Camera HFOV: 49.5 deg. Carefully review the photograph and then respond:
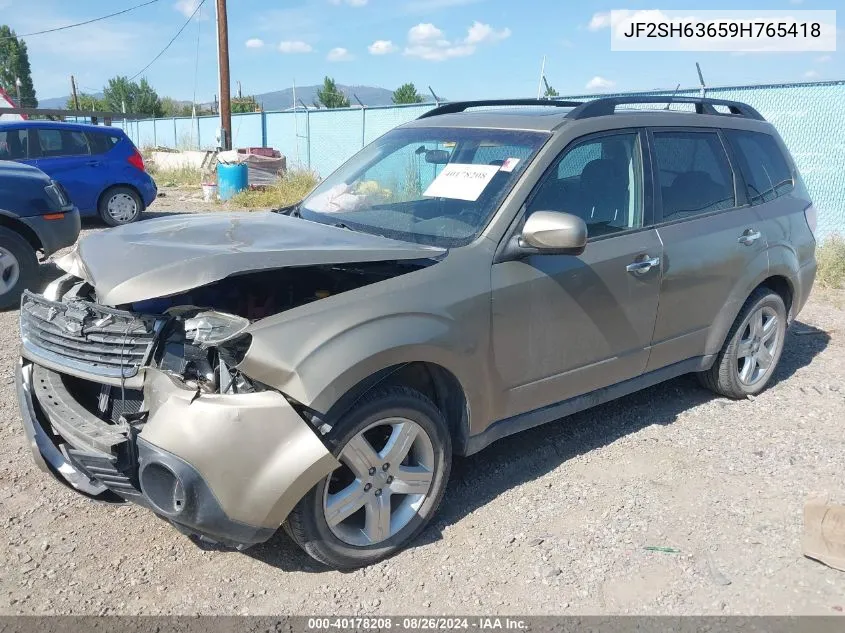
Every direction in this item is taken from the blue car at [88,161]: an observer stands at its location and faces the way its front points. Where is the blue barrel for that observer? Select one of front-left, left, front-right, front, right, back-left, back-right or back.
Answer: back-right

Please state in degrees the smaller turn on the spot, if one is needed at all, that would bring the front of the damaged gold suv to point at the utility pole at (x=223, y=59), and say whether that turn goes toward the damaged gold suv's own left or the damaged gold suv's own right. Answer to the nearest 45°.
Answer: approximately 135° to the damaged gold suv's own right

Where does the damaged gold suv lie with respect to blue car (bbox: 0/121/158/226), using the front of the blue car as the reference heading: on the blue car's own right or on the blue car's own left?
on the blue car's own left

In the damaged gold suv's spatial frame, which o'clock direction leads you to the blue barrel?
The blue barrel is roughly at 4 o'clock from the damaged gold suv.

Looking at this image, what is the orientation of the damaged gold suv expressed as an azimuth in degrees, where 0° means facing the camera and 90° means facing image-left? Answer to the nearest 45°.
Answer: approximately 45°

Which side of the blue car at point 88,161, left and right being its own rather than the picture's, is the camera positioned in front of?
left

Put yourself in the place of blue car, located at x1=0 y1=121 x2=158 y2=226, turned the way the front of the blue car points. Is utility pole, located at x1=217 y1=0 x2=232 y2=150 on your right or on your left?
on your right
